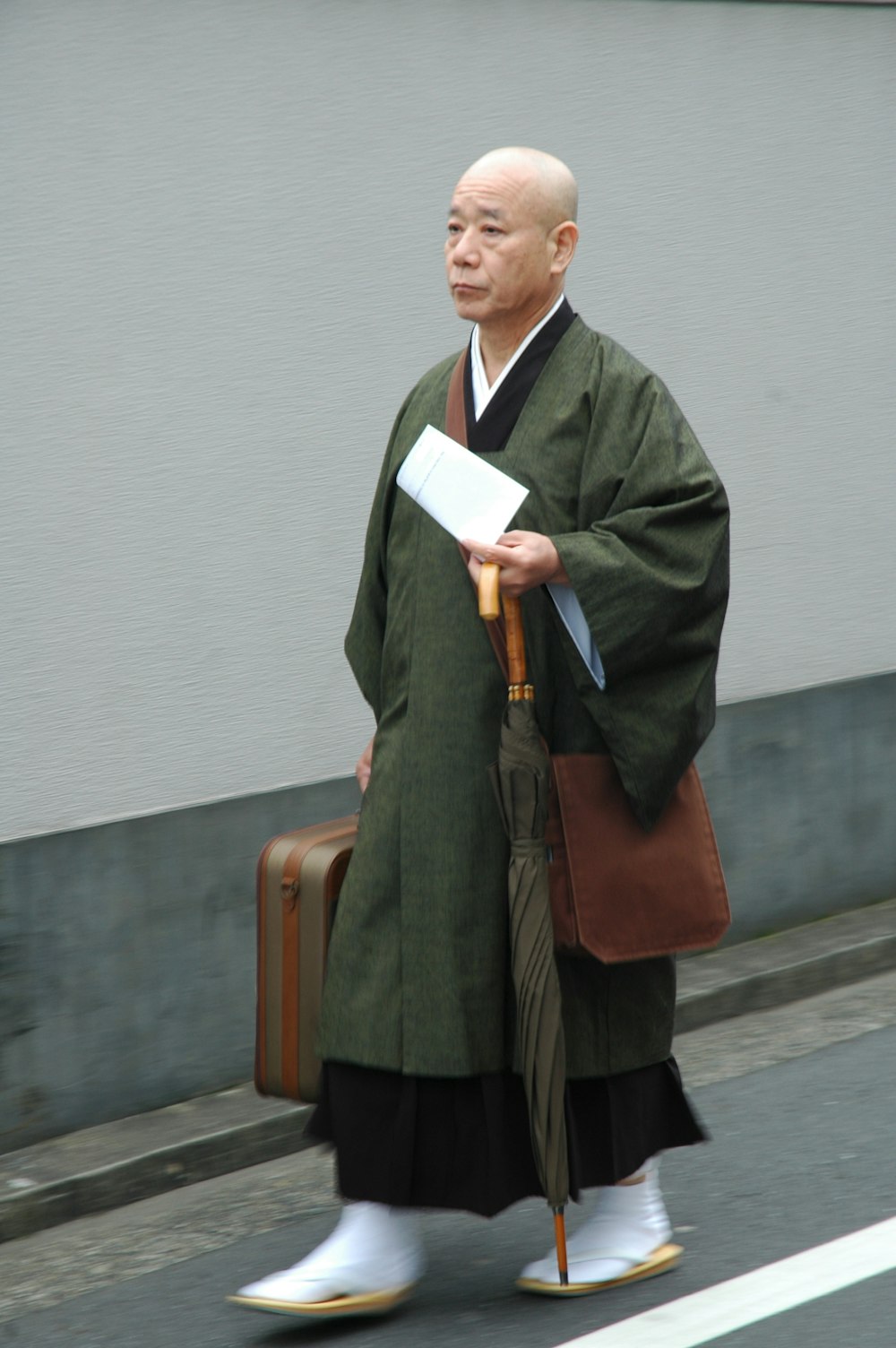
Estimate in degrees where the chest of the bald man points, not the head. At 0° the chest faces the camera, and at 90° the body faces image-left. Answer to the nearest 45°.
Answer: approximately 45°

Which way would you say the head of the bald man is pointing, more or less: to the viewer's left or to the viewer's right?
to the viewer's left
